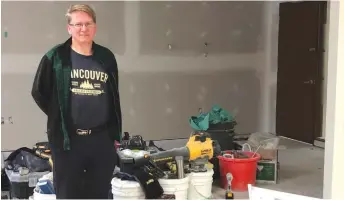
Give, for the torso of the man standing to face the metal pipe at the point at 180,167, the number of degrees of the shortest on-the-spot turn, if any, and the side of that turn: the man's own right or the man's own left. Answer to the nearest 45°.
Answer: approximately 135° to the man's own left

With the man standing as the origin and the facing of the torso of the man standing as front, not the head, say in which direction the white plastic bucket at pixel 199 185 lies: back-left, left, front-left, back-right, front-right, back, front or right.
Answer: back-left

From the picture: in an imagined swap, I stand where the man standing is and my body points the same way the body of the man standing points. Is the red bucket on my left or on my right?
on my left

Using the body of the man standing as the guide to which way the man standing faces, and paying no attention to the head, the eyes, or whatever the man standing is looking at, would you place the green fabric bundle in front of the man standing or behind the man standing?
behind

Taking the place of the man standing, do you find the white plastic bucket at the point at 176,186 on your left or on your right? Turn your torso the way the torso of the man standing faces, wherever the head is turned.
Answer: on your left

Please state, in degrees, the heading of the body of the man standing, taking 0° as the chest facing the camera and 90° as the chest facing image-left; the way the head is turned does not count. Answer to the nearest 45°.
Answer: approximately 0°

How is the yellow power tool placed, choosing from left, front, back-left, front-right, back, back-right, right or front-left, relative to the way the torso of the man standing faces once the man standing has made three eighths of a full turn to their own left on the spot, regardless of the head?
front

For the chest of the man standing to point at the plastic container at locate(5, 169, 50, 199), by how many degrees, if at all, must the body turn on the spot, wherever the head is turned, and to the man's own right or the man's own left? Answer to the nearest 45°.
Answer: approximately 135° to the man's own right
